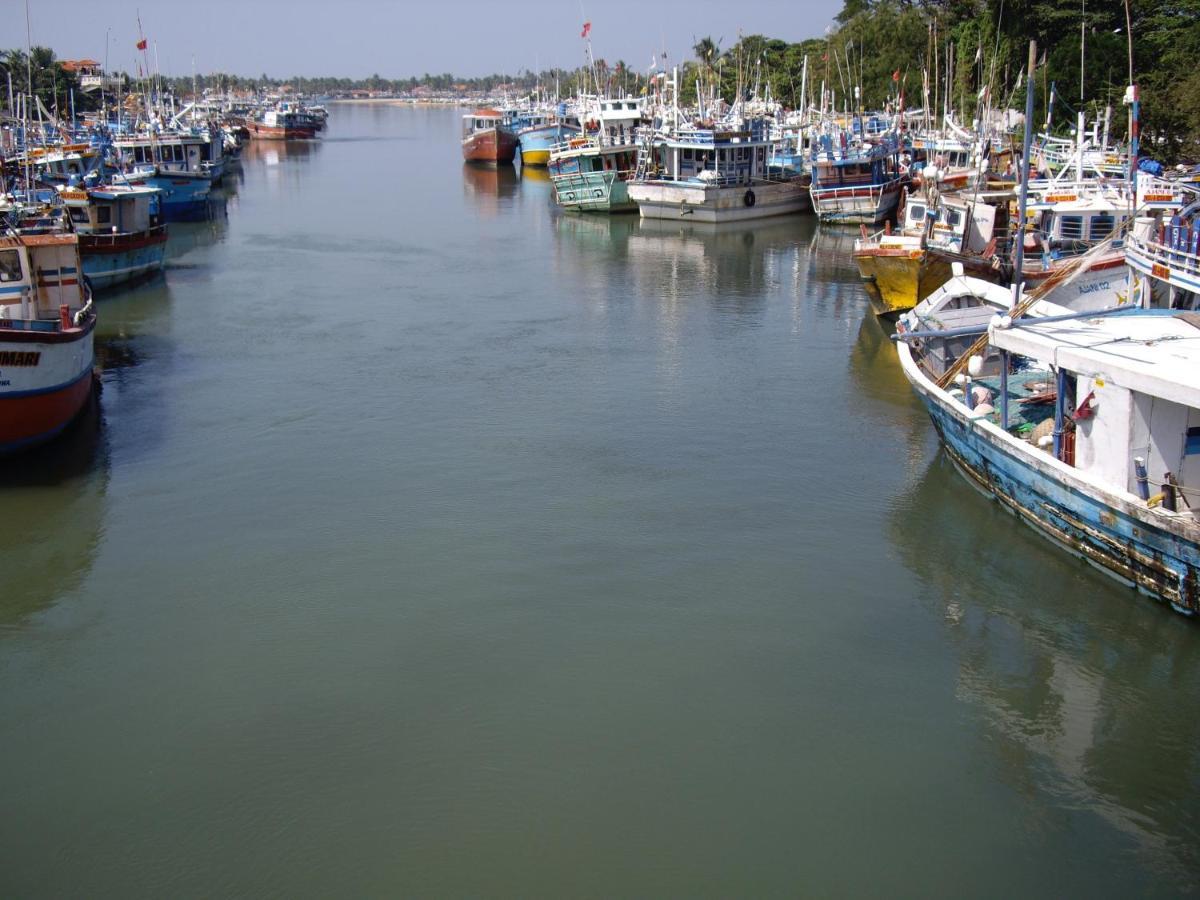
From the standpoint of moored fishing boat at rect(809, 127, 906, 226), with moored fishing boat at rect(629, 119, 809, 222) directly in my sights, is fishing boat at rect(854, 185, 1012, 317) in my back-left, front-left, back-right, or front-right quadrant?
back-left

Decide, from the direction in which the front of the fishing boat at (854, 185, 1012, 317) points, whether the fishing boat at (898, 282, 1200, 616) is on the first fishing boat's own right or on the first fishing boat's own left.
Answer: on the first fishing boat's own left

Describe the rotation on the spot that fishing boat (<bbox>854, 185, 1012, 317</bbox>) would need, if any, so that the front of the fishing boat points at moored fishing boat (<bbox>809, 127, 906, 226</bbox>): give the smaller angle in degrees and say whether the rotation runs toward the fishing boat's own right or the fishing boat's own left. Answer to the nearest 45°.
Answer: approximately 135° to the fishing boat's own right

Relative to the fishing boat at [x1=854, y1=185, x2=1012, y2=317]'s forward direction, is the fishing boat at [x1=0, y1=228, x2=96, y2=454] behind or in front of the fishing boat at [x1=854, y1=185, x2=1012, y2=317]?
in front

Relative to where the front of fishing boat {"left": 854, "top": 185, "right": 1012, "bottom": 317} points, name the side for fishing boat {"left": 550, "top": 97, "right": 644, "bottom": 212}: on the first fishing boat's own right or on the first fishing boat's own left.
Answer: on the first fishing boat's own right

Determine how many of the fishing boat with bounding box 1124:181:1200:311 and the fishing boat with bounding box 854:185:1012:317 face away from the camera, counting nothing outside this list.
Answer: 0

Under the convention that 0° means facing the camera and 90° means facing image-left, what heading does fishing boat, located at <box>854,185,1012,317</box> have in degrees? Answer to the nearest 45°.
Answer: approximately 45°
